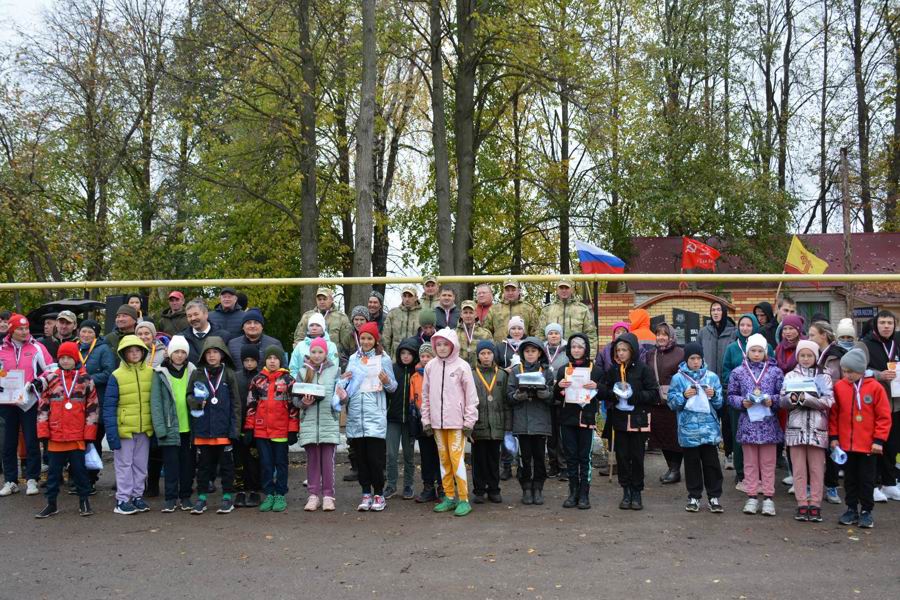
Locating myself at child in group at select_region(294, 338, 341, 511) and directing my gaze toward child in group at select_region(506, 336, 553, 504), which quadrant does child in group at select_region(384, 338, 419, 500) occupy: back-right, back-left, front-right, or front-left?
front-left

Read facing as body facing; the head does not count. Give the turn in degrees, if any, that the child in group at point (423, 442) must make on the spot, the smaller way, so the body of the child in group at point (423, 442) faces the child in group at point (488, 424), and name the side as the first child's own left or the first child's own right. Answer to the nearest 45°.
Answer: approximately 90° to the first child's own left

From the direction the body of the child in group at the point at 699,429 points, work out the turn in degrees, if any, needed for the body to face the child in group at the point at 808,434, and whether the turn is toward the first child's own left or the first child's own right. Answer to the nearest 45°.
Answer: approximately 90° to the first child's own left

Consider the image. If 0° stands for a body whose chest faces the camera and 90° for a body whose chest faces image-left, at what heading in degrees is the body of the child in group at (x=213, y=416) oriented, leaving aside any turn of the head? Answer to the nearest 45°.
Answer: approximately 0°

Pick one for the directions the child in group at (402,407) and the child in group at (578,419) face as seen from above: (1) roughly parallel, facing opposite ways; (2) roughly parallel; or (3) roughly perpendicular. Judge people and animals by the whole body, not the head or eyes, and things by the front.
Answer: roughly parallel

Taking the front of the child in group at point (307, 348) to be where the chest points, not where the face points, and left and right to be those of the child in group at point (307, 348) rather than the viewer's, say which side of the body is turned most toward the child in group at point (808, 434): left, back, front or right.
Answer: left

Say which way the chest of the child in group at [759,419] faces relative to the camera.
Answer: toward the camera

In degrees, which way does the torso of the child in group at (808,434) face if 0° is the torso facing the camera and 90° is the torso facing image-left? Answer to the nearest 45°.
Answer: approximately 0°

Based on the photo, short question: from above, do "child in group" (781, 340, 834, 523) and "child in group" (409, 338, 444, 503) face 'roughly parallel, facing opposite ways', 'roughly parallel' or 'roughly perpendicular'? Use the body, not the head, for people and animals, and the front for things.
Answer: roughly parallel

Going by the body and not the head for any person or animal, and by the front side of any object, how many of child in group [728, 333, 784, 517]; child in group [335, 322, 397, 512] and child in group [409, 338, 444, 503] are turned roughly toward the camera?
3

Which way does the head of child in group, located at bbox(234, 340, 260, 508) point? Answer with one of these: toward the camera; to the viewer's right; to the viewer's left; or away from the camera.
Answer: toward the camera

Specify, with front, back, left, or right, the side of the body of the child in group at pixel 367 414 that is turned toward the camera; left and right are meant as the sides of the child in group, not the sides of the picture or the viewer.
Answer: front

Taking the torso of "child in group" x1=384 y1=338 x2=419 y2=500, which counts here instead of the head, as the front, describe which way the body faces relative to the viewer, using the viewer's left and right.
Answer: facing the viewer

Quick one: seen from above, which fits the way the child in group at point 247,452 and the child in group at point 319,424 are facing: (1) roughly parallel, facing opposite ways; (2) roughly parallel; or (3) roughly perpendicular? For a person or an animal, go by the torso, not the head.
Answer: roughly parallel

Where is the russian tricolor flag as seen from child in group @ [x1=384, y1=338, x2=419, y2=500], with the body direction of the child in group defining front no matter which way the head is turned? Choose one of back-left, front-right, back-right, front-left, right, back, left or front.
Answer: back-left

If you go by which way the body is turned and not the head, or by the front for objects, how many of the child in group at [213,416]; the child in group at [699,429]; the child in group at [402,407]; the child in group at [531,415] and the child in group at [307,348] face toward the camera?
5

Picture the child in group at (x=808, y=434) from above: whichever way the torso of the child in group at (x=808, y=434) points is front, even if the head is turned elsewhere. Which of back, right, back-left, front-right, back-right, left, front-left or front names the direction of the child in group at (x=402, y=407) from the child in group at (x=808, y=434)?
right

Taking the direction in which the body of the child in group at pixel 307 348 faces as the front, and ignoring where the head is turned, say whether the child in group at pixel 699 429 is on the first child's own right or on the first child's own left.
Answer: on the first child's own left

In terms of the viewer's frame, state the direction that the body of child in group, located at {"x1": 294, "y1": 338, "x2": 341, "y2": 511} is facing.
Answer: toward the camera

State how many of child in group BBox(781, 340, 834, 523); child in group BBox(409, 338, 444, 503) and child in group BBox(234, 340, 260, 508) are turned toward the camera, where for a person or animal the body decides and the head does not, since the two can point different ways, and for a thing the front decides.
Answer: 3

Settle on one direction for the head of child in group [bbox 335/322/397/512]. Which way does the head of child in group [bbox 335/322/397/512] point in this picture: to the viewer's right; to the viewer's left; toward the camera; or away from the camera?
toward the camera
